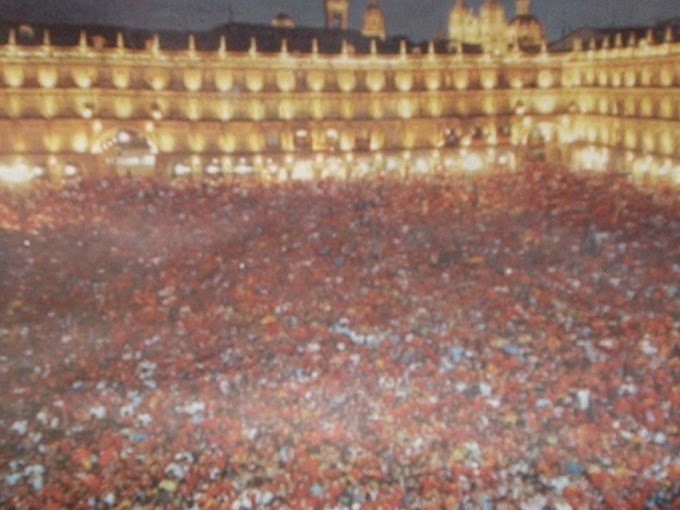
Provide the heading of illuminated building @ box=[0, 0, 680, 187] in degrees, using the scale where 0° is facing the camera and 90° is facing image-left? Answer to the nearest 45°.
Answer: approximately 0°
